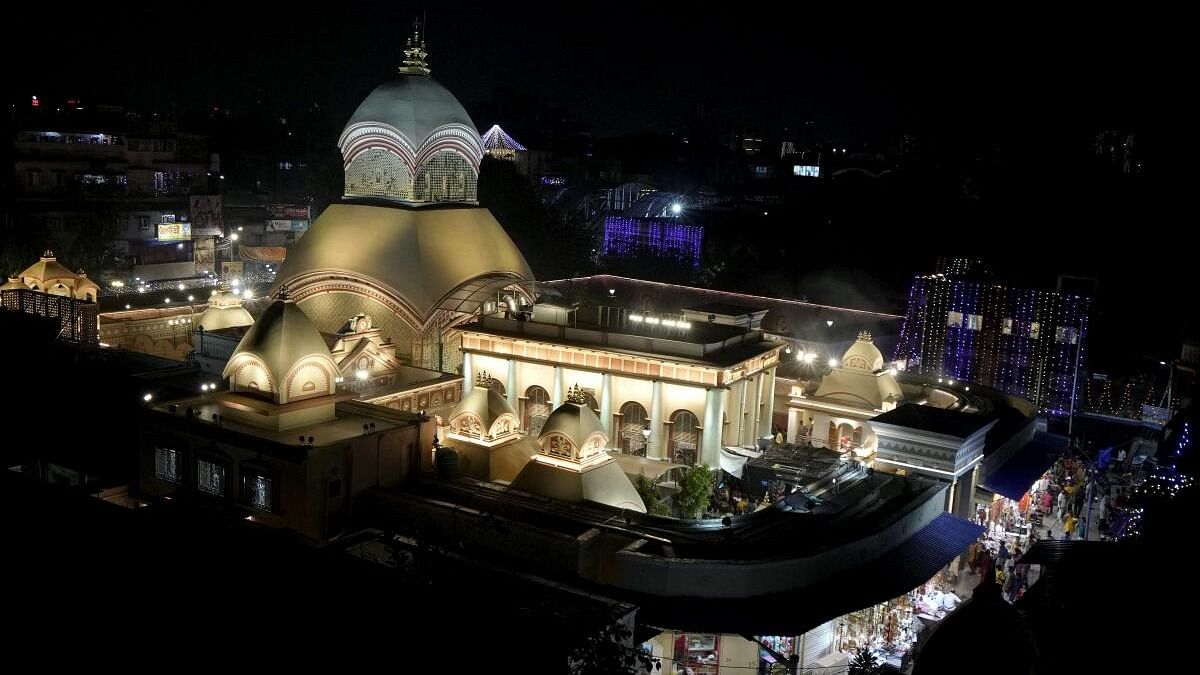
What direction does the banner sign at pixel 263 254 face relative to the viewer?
toward the camera

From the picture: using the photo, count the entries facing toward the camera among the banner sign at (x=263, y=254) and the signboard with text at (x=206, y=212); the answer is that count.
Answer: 2

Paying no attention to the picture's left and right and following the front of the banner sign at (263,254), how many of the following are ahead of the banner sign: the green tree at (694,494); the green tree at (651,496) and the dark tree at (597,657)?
3

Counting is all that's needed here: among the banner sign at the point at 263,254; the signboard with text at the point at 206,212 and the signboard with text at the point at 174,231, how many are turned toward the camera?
3

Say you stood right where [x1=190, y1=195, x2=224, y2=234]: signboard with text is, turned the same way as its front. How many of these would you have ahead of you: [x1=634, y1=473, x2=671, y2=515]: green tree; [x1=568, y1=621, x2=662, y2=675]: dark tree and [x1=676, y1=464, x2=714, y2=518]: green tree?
3

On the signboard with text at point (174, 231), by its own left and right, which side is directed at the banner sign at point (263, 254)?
left

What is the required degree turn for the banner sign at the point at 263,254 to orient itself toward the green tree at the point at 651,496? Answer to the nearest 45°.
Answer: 0° — it already faces it

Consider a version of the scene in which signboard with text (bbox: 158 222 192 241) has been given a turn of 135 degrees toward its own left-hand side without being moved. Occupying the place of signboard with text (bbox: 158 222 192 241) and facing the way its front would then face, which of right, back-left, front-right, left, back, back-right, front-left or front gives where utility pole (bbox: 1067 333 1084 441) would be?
right

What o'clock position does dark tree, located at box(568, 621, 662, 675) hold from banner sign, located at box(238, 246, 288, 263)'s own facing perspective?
The dark tree is roughly at 12 o'clock from the banner sign.

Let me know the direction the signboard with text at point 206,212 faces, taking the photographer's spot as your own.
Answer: facing the viewer

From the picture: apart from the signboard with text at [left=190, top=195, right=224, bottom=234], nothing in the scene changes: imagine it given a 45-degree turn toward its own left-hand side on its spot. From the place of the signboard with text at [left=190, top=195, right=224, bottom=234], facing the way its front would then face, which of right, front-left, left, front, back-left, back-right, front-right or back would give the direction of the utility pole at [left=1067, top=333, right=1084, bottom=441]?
front

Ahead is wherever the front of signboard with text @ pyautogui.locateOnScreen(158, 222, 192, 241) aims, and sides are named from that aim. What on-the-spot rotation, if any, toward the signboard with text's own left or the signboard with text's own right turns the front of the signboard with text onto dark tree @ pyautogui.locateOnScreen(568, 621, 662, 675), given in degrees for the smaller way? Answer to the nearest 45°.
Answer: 0° — it already faces it

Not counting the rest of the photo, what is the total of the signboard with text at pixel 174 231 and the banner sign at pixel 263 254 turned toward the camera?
2

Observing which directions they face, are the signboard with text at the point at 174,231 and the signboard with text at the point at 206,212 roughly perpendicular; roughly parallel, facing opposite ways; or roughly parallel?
roughly parallel

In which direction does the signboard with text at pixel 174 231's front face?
toward the camera

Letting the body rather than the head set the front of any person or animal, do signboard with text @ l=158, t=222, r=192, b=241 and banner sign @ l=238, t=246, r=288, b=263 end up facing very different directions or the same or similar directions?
same or similar directions

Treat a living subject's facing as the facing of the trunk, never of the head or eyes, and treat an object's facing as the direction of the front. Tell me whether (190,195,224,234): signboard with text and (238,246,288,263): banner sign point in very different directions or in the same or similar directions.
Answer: same or similar directions

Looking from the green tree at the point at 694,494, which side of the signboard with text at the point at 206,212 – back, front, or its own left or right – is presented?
front
